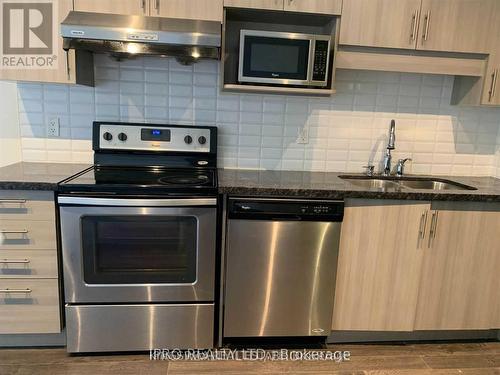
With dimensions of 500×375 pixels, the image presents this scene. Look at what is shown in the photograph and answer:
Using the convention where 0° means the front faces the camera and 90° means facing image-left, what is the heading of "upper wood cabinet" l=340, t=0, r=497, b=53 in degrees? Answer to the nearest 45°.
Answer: approximately 0°

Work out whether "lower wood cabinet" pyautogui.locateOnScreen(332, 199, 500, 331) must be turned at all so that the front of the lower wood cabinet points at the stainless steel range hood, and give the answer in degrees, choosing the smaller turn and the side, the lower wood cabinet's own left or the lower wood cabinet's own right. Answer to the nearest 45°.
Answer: approximately 45° to the lower wood cabinet's own right

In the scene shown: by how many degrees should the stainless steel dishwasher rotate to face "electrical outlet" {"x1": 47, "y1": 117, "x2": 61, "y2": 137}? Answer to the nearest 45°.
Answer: approximately 90° to its right

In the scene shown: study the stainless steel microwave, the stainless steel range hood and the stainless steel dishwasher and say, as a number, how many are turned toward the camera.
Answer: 3

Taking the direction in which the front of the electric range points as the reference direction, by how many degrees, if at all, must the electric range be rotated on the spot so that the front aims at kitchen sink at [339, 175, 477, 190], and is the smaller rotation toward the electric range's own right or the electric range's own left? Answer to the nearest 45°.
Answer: approximately 90° to the electric range's own left

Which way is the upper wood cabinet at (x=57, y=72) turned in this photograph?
toward the camera

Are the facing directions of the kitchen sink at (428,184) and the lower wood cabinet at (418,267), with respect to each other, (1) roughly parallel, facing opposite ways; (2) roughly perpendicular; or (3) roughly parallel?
roughly parallel

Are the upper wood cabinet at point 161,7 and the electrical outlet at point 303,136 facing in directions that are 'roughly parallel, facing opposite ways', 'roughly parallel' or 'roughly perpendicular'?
roughly parallel

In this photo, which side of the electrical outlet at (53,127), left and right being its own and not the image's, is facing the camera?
front

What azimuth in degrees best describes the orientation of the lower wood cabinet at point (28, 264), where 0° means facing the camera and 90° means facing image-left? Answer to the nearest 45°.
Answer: approximately 0°

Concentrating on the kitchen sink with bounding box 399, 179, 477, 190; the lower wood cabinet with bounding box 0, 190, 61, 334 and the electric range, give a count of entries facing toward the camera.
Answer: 3

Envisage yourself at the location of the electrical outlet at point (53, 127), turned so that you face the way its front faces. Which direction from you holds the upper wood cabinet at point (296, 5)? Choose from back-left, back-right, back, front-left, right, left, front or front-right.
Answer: front-left

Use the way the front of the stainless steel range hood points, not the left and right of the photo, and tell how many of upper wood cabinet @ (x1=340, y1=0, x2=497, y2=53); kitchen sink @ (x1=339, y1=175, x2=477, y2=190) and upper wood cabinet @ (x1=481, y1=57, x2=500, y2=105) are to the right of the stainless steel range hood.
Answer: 0

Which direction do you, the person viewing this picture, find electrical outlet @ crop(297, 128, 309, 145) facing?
facing the viewer
